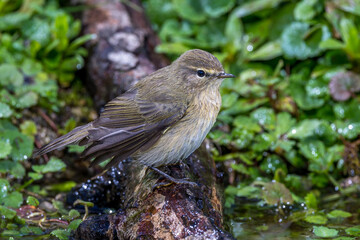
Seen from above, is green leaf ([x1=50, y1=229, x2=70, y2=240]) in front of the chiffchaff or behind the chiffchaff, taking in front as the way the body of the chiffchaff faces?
behind

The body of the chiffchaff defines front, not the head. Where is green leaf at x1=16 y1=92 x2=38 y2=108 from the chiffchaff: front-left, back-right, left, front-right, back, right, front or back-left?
back-left

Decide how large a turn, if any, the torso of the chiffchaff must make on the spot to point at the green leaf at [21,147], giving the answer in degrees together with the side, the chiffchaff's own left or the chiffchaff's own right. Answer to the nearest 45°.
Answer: approximately 135° to the chiffchaff's own left

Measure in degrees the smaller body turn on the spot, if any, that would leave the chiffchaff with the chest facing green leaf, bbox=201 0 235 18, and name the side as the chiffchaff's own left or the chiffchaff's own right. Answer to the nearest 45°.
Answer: approximately 90° to the chiffchaff's own left

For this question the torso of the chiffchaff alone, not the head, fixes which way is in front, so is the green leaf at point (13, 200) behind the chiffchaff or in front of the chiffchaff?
behind

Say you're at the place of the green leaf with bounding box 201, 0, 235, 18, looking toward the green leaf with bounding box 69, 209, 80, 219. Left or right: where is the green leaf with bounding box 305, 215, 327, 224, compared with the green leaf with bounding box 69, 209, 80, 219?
left

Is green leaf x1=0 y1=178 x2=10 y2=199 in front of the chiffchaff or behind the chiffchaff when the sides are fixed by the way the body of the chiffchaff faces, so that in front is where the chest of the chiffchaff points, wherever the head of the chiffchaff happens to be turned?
behind

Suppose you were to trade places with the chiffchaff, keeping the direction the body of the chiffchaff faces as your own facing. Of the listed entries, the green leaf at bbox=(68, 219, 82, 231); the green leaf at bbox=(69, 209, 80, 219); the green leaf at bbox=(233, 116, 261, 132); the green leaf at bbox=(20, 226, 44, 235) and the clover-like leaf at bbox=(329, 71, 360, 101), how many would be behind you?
3

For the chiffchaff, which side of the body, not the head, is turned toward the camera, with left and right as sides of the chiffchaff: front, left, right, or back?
right

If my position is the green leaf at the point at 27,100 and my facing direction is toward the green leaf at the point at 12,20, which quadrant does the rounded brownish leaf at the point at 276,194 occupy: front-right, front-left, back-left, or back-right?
back-right

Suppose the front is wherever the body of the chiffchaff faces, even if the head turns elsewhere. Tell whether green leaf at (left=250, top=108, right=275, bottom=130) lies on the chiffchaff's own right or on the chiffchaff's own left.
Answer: on the chiffchaff's own left

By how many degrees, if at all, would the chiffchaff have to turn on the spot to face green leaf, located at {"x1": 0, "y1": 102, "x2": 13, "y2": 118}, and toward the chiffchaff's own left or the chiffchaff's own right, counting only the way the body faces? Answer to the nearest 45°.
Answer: approximately 135° to the chiffchaff's own left

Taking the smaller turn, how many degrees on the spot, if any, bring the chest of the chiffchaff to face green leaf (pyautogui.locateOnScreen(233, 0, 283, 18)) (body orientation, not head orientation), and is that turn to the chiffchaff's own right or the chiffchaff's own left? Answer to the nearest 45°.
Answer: approximately 45° to the chiffchaff's own left
